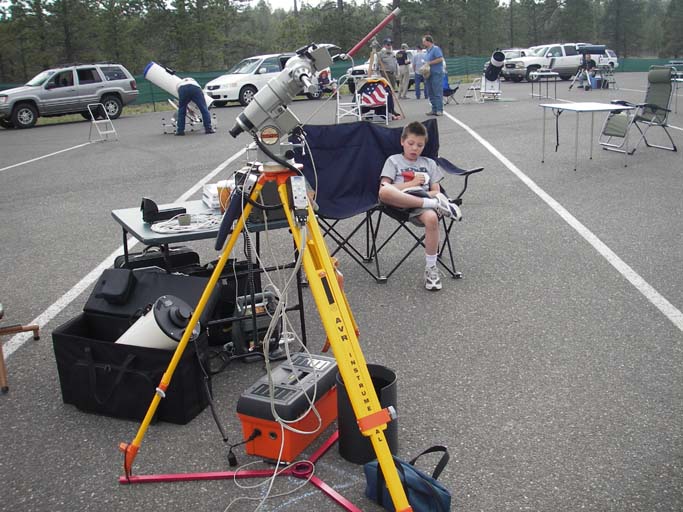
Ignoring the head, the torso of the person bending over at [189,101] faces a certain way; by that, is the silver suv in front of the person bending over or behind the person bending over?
in front

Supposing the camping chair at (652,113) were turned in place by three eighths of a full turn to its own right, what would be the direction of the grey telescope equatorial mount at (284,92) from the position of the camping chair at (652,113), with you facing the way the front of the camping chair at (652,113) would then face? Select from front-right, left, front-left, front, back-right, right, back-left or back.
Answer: back

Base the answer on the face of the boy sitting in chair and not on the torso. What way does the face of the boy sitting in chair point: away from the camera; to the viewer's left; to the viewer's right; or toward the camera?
toward the camera

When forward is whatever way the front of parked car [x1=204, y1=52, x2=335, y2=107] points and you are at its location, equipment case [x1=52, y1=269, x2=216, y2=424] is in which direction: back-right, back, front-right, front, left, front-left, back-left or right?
front-left

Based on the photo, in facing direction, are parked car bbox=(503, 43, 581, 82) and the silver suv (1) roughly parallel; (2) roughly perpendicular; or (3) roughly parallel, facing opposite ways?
roughly parallel

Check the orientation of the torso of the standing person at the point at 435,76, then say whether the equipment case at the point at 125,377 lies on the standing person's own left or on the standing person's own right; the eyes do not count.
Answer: on the standing person's own left

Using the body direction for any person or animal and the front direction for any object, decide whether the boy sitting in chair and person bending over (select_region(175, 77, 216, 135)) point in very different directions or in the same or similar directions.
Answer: very different directions

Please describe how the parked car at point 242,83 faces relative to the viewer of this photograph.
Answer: facing the viewer and to the left of the viewer

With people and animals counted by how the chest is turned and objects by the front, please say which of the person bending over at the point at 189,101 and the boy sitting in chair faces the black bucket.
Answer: the boy sitting in chair

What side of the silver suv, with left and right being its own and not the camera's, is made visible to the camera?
left

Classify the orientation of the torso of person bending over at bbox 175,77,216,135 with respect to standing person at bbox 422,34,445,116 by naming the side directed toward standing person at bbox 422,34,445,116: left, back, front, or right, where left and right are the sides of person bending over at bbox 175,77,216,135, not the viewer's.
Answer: right

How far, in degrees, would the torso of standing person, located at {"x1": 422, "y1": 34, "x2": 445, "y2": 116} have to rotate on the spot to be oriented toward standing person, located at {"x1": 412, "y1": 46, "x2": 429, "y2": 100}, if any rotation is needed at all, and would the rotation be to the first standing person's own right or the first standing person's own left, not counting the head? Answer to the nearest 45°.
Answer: approximately 90° to the first standing person's own right

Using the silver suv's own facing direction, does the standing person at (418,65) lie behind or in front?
behind

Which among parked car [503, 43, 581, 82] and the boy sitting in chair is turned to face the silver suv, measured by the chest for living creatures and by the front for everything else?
the parked car

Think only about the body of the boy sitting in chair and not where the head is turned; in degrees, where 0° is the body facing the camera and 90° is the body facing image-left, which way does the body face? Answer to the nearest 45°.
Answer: approximately 0°

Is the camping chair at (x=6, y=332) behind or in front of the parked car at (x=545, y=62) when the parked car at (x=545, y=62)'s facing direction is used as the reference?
in front
